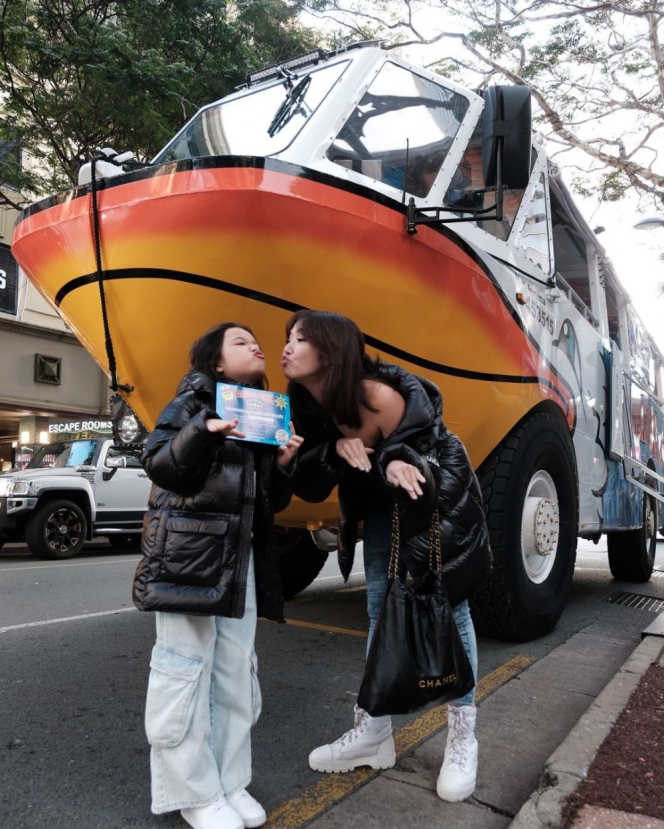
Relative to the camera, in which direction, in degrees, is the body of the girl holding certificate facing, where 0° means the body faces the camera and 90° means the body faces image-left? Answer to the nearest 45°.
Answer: approximately 315°

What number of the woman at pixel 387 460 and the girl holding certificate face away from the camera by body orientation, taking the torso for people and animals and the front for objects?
0

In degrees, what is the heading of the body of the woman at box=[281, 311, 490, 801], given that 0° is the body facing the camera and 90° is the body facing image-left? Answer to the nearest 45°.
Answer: approximately 45°

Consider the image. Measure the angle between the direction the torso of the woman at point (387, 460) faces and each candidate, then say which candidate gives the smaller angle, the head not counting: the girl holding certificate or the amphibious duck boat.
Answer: the girl holding certificate

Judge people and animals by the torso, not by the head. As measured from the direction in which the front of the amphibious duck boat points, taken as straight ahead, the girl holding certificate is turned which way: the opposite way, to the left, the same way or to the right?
to the left

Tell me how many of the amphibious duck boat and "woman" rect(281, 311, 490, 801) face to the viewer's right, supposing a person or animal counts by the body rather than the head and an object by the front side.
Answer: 0

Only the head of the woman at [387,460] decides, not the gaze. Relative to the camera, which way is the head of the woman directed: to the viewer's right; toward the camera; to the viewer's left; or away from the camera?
to the viewer's left

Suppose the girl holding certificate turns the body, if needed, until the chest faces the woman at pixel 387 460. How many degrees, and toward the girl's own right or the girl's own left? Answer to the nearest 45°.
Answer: approximately 45° to the girl's own left
